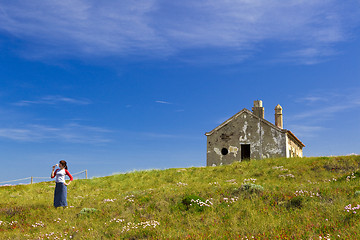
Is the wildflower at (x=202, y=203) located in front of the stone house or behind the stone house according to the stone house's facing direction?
in front

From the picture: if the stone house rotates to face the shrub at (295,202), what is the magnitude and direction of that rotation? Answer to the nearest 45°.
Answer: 0° — it already faces it

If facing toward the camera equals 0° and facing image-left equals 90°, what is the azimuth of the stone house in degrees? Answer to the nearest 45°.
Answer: approximately 0°

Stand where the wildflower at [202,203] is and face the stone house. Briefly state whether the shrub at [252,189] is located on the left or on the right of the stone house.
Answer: right

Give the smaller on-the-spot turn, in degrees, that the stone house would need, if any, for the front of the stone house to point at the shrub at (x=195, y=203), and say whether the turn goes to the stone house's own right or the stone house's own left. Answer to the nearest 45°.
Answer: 0° — it already faces it

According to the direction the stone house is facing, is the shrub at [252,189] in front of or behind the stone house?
in front

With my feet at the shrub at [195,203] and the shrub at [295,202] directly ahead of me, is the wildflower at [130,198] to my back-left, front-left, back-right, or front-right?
back-left
